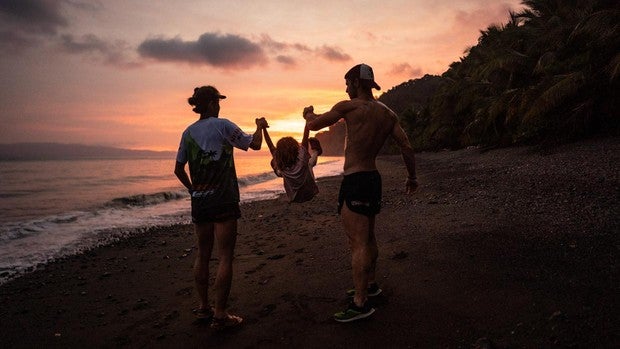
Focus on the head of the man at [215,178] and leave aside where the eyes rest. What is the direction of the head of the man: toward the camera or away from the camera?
away from the camera

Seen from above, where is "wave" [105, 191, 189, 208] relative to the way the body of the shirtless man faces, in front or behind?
in front

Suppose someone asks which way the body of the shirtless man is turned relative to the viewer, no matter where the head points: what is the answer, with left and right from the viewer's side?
facing away from the viewer and to the left of the viewer

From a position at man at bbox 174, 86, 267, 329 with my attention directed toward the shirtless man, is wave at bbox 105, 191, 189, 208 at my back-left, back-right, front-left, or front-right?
back-left

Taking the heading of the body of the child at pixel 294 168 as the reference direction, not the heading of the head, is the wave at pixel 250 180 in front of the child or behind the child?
in front

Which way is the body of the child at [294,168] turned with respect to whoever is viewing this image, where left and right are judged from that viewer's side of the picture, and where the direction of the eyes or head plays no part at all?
facing away from the viewer

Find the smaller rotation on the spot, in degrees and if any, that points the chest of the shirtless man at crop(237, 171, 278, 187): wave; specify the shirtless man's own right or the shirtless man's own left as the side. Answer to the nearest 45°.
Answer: approximately 45° to the shirtless man's own right

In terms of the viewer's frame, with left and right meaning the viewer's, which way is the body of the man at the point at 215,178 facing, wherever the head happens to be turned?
facing away from the viewer and to the right of the viewer

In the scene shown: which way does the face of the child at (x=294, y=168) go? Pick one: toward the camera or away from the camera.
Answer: away from the camera
